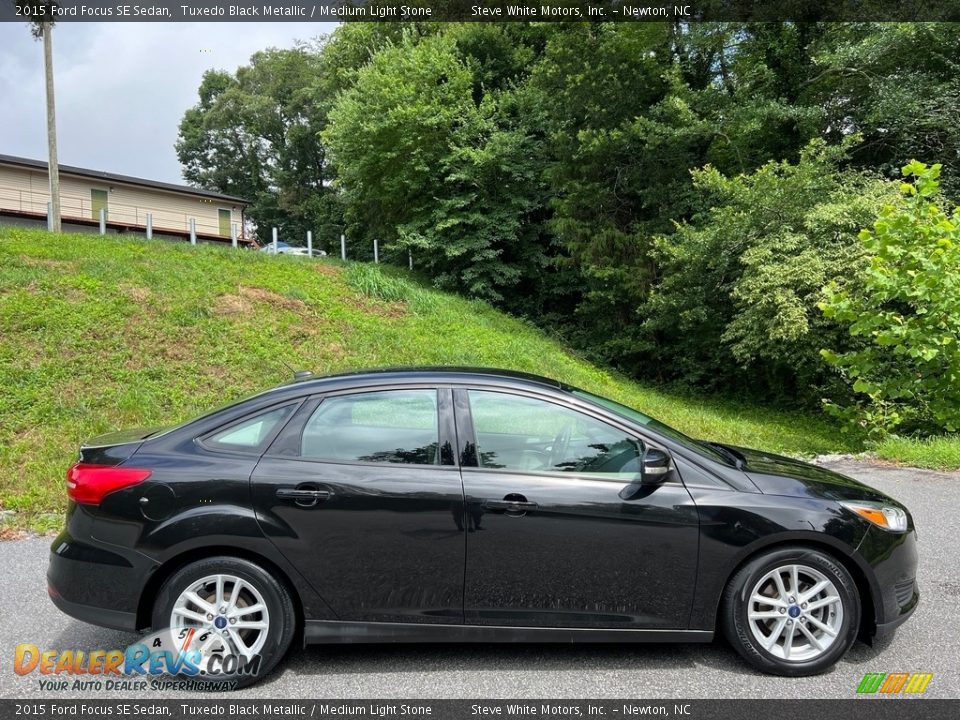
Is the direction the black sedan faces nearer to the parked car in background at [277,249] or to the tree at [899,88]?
the tree

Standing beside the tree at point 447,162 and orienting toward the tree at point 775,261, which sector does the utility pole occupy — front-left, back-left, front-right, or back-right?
back-right

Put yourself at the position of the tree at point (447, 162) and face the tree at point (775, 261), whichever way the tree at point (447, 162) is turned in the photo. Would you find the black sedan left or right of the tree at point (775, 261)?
right

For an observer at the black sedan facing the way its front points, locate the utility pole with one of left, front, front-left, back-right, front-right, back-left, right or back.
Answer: back-left

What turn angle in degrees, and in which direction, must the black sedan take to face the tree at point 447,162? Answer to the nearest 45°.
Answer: approximately 90° to its left

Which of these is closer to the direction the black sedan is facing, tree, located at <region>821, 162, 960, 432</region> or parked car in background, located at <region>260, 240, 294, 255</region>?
the tree

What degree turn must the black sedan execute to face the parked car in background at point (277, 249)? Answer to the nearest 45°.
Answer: approximately 90° to its left

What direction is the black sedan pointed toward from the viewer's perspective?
to the viewer's right
